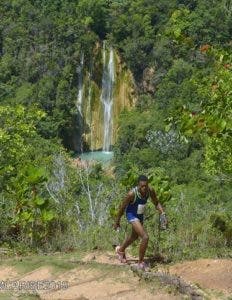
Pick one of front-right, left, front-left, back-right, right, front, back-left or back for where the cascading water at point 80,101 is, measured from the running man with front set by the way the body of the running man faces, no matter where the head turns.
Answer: back-left

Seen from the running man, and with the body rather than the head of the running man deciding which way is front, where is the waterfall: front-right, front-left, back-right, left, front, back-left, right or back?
back-left

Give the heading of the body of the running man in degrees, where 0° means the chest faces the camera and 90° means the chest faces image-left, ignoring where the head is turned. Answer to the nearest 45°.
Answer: approximately 315°
